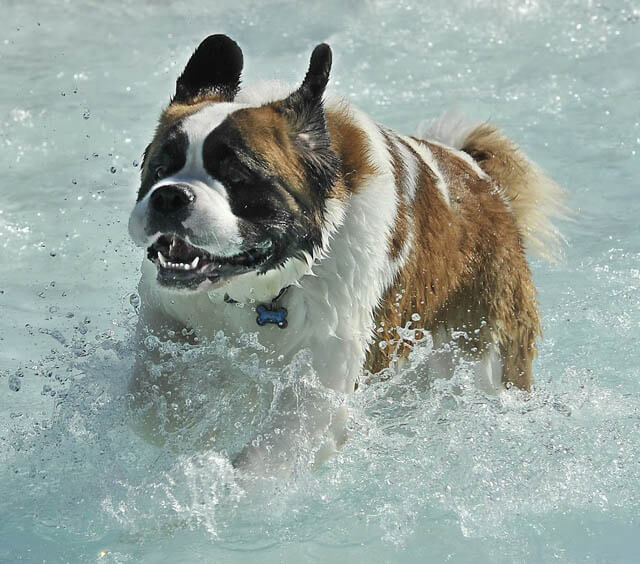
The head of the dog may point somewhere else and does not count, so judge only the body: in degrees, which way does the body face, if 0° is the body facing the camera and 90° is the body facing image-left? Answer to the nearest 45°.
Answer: approximately 45°
